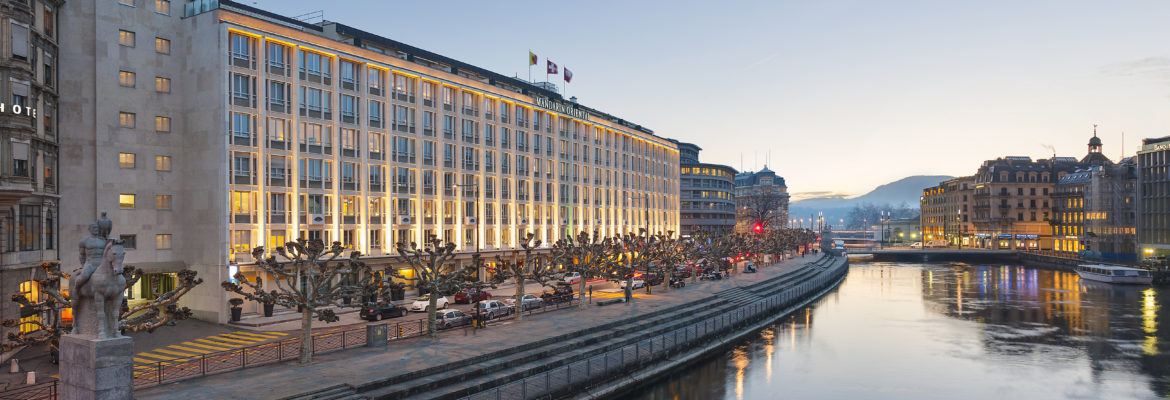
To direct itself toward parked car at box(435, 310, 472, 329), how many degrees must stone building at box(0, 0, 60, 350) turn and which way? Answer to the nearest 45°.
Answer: approximately 45° to its left

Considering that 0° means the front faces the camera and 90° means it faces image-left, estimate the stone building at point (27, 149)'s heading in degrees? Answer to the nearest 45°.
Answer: approximately 315°

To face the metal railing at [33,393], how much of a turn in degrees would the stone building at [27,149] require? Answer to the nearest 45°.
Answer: approximately 45° to its right

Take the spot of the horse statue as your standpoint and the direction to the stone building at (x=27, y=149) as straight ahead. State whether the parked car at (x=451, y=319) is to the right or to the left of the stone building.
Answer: right
